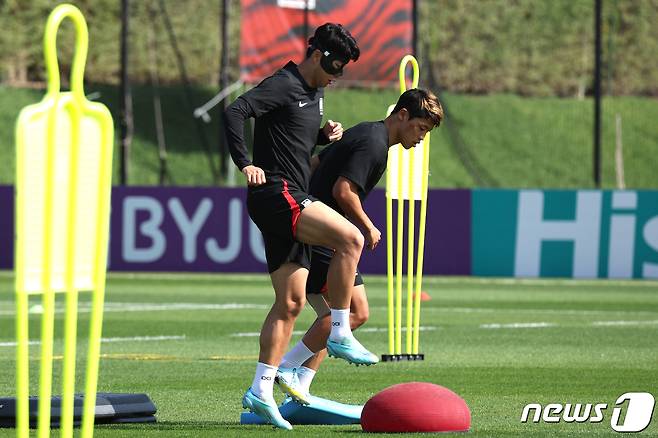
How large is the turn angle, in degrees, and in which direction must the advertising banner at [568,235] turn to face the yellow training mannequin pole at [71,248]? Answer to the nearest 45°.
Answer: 0° — it already faces it

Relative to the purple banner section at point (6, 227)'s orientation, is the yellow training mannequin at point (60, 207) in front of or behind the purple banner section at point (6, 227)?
in front

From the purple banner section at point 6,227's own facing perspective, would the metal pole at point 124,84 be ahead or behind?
behind

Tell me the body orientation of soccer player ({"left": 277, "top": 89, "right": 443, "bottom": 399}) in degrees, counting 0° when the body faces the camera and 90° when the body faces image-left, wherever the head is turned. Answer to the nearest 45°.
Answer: approximately 270°

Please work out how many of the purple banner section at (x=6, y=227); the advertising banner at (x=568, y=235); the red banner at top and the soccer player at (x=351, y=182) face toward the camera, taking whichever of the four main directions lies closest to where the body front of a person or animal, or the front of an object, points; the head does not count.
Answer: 3

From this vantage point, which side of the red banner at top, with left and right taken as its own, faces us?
front

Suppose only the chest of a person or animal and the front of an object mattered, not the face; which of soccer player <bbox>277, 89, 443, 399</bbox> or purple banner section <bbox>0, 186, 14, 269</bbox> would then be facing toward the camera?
the purple banner section

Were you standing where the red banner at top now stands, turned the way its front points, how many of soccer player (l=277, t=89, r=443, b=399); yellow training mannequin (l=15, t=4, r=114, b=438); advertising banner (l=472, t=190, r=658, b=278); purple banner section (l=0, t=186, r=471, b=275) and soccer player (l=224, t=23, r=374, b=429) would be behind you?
0

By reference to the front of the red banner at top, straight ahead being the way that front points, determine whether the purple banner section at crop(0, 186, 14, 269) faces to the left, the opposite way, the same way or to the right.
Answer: the same way

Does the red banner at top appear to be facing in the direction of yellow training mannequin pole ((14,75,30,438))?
yes

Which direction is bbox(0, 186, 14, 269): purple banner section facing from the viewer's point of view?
toward the camera

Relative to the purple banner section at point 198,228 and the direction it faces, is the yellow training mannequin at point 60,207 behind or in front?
in front

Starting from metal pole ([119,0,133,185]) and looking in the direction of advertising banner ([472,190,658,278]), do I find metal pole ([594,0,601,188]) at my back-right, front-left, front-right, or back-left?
front-left

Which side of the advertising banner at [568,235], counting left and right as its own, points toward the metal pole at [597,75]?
back

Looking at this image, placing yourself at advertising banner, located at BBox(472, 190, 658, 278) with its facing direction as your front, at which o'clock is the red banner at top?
The red banner at top is roughly at 5 o'clock from the advertising banner.

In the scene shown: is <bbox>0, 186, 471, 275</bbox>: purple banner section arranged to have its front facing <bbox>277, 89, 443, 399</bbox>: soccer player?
yes
